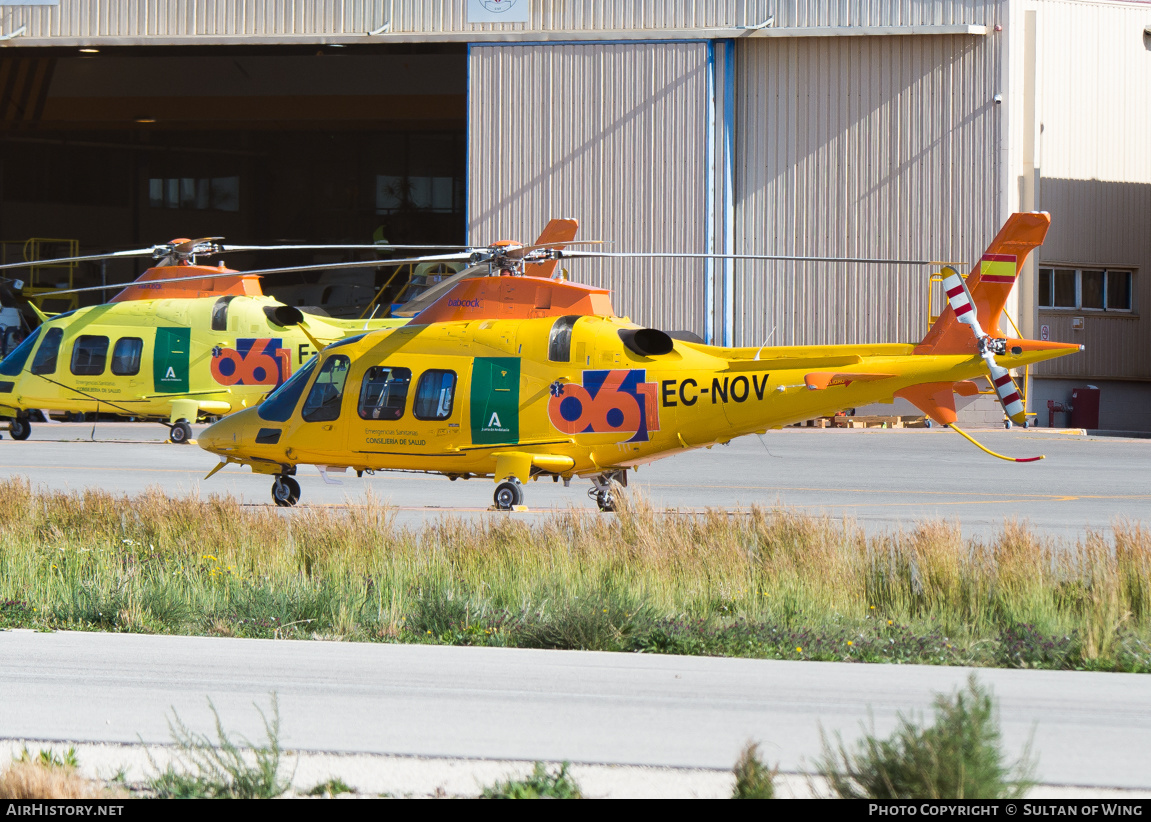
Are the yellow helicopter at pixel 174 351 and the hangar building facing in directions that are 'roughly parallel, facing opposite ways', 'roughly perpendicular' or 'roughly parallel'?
roughly perpendicular

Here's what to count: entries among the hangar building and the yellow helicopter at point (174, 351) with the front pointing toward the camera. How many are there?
1

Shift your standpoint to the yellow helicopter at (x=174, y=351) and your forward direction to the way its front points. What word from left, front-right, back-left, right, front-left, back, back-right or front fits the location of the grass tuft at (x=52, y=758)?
left

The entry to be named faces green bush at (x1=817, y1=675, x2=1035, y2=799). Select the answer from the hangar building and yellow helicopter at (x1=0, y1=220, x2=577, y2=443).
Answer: the hangar building

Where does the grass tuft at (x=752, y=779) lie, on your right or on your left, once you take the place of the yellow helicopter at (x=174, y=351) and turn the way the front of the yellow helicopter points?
on your left

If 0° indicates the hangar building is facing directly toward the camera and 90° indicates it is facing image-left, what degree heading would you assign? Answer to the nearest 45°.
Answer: approximately 0°

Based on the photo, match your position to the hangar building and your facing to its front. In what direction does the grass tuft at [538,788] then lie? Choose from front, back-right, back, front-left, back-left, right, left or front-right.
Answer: front

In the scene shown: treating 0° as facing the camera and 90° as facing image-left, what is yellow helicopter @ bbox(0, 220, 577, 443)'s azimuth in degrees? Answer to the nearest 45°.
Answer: approximately 90°

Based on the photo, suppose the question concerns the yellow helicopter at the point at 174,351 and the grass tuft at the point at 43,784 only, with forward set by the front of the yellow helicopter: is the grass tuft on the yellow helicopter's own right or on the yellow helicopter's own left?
on the yellow helicopter's own left

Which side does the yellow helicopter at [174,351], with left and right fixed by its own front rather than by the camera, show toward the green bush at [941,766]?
left

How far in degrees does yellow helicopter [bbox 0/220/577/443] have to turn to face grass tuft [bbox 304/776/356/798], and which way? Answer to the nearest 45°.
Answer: approximately 90° to its left

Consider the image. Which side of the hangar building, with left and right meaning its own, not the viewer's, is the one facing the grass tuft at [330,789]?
front

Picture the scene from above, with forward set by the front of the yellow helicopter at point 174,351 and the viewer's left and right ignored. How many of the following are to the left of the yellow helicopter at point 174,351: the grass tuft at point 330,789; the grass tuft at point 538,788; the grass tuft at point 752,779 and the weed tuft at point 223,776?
4

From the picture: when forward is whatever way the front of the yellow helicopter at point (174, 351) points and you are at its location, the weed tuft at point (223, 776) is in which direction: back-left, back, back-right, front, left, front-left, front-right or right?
left
